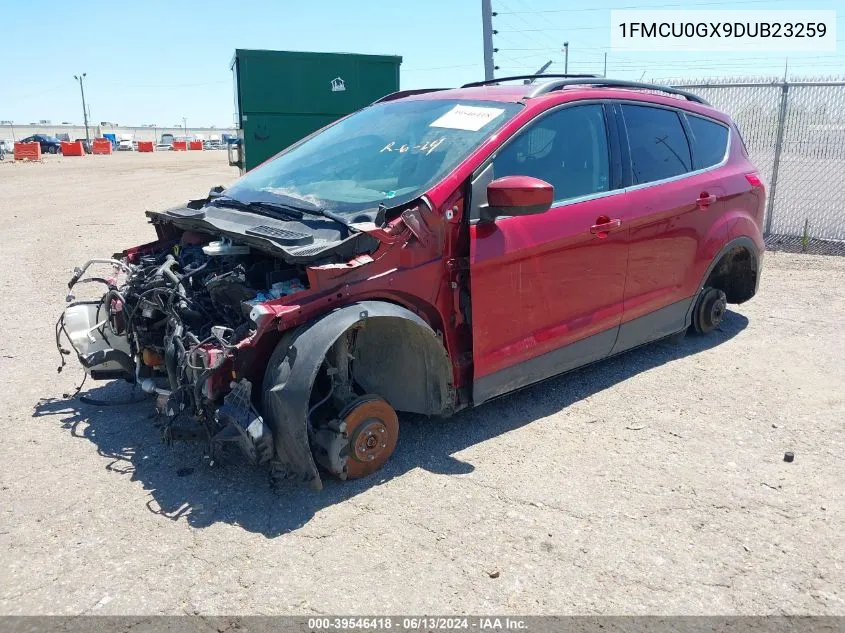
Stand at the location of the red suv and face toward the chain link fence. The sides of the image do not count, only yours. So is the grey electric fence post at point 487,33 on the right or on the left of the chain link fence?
left

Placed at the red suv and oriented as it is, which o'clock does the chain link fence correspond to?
The chain link fence is roughly at 6 o'clock from the red suv.

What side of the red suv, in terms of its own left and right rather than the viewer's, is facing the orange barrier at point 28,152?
right

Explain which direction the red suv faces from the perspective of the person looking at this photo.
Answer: facing the viewer and to the left of the viewer

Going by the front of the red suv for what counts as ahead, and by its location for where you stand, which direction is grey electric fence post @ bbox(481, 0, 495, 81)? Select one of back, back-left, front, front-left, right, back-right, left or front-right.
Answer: back-right

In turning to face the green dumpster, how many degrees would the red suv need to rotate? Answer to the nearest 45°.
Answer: approximately 135° to its right
